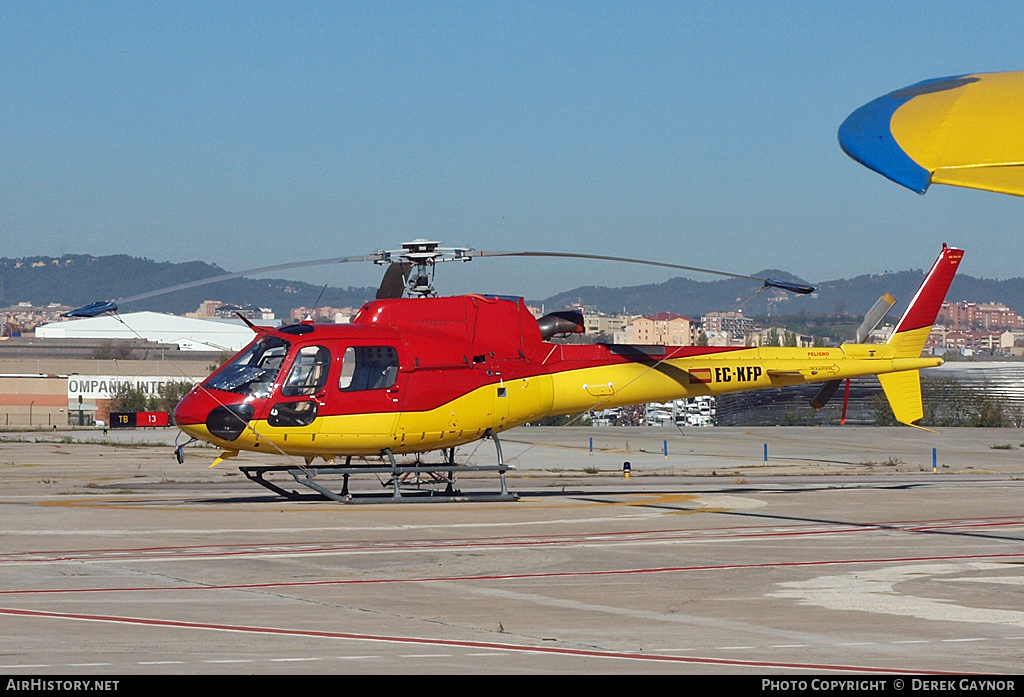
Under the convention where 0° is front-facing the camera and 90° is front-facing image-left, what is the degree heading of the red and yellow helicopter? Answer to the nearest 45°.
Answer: approximately 90°
